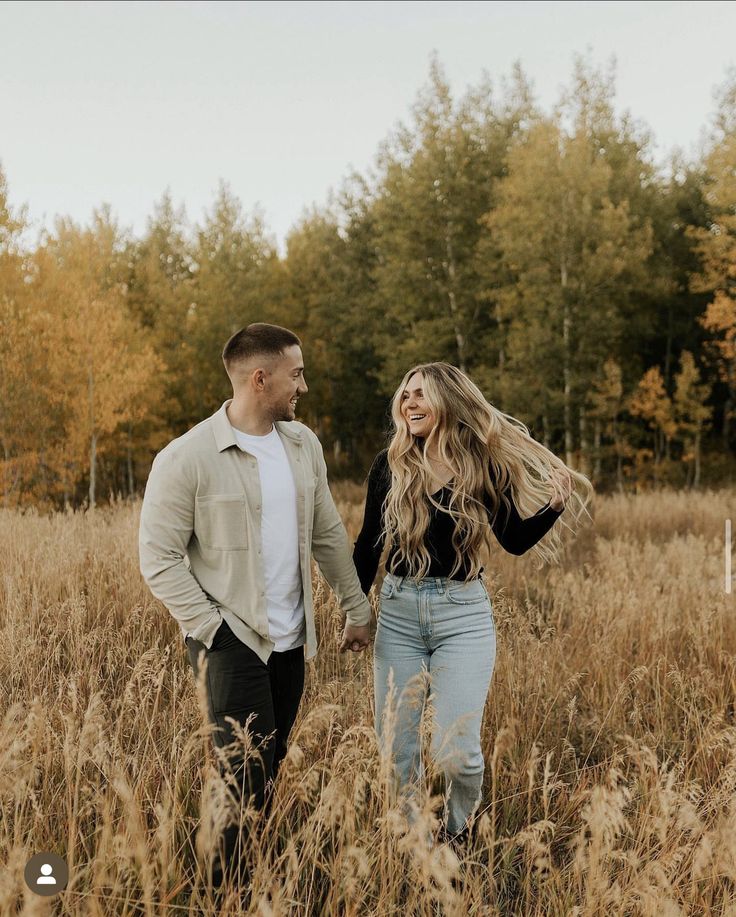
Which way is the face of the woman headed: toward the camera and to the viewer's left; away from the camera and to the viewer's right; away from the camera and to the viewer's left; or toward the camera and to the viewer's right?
toward the camera and to the viewer's left

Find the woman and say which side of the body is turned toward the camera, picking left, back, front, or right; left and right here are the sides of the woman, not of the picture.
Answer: front

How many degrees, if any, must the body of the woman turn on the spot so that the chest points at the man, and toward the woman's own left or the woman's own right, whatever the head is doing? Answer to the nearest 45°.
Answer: approximately 45° to the woman's own right

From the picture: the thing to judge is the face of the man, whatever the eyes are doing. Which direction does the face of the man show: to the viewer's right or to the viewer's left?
to the viewer's right
